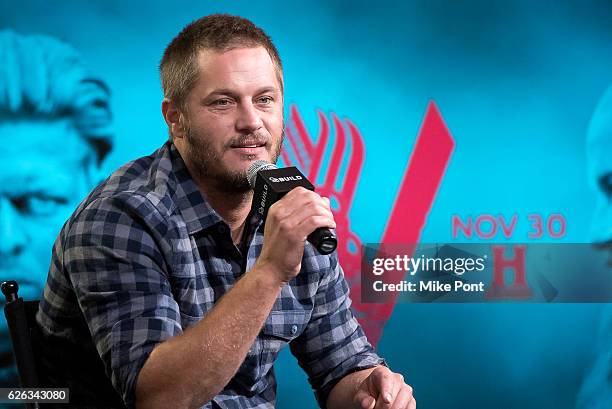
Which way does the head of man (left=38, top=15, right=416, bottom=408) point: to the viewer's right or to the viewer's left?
to the viewer's right

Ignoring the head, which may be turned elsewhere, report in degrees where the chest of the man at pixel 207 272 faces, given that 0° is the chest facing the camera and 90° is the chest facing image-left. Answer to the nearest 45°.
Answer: approximately 315°
